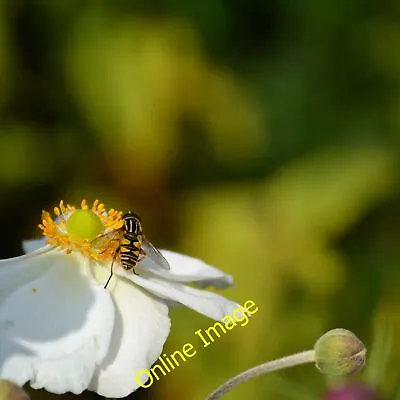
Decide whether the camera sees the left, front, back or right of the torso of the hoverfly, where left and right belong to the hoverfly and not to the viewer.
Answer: back
